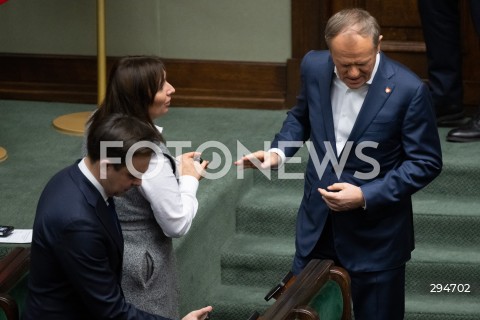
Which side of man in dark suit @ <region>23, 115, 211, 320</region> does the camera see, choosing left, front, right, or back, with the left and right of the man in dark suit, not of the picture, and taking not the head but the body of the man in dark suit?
right

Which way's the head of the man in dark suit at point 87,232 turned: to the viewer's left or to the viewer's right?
to the viewer's right

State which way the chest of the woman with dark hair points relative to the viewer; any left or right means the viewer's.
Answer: facing to the right of the viewer

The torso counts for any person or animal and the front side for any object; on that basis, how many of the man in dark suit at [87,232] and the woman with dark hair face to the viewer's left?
0

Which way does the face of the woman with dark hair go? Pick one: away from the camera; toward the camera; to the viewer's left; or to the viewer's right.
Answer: to the viewer's right

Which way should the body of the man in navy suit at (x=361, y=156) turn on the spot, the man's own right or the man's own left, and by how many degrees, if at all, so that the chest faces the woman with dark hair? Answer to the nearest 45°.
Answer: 0° — they already face them

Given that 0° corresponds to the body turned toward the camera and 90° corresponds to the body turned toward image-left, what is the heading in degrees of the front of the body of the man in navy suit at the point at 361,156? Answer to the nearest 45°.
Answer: approximately 45°
